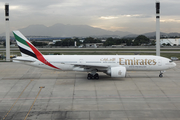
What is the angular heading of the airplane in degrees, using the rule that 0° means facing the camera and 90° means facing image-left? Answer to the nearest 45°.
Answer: approximately 270°
